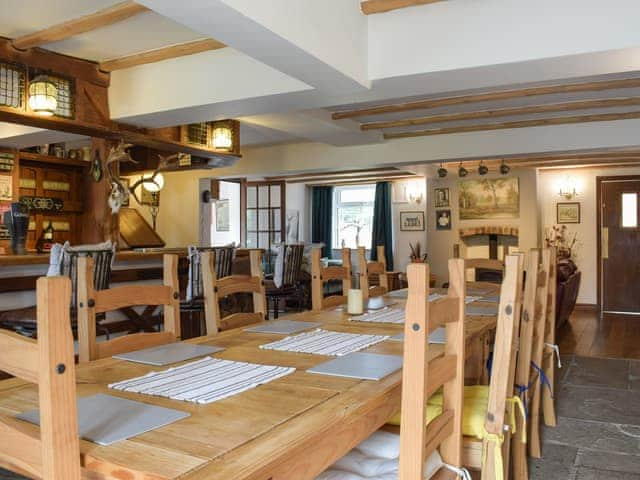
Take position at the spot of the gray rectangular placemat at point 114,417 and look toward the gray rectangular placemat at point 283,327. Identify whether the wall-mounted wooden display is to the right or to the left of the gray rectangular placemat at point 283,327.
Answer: left

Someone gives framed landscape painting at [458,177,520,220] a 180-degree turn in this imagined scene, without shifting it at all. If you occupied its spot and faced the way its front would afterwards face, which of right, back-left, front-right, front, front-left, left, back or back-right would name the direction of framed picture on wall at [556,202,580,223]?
right

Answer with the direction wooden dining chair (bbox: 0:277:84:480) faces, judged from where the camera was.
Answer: facing away from the viewer and to the right of the viewer

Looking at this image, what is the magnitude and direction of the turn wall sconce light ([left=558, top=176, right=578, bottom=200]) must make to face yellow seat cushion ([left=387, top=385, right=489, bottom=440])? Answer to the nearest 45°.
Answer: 0° — it already faces it

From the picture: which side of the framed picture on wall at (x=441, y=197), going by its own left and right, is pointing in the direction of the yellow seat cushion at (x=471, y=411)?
front

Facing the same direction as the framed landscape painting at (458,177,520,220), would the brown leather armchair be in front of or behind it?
in front

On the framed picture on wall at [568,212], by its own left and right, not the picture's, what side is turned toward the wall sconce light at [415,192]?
right

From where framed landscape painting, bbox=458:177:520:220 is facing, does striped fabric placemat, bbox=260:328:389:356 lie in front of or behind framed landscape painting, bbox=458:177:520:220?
in front

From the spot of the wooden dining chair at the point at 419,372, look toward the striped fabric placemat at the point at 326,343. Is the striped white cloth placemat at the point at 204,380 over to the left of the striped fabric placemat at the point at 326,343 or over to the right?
left

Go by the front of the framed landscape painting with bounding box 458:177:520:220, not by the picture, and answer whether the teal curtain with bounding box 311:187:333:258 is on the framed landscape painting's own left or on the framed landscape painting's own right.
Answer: on the framed landscape painting's own right

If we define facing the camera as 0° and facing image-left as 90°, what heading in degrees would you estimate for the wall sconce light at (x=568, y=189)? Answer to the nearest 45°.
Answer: approximately 0°
